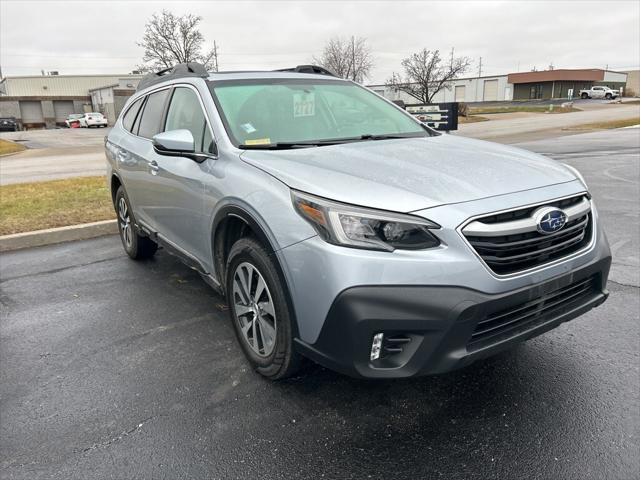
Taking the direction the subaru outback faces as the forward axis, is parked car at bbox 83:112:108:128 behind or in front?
behind

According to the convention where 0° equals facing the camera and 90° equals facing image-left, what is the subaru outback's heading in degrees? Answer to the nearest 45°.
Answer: approximately 315°
